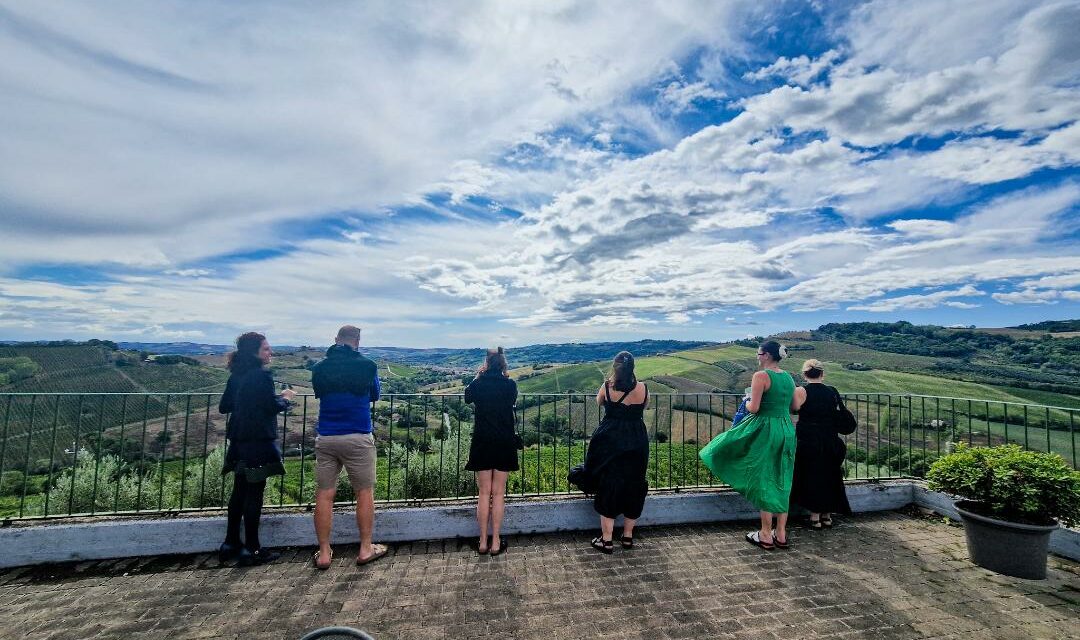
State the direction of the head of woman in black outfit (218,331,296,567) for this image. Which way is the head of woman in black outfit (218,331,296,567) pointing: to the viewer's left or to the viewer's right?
to the viewer's right

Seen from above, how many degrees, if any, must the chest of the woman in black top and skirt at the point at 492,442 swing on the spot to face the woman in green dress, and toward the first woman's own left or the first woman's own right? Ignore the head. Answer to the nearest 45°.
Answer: approximately 90° to the first woman's own right

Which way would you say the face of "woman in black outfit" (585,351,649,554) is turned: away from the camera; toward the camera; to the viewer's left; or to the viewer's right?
away from the camera

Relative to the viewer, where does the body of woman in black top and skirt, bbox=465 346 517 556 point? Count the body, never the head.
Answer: away from the camera

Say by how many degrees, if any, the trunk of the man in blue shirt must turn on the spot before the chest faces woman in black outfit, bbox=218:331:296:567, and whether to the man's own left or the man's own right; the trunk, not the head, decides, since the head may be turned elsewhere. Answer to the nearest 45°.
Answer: approximately 45° to the man's own left

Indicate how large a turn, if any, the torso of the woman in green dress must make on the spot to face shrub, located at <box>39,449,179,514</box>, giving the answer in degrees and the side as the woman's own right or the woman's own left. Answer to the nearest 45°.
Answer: approximately 45° to the woman's own left

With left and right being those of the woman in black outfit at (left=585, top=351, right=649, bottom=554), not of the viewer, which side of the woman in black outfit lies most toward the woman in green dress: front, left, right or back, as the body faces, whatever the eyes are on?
right

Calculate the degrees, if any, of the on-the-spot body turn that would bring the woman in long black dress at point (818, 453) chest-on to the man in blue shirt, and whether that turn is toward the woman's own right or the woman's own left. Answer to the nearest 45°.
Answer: approximately 135° to the woman's own left

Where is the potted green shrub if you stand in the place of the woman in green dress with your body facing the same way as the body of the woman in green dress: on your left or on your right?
on your right

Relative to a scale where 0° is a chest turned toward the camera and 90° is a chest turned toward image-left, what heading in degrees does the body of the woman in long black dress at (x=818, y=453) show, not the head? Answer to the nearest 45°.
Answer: approximately 180°

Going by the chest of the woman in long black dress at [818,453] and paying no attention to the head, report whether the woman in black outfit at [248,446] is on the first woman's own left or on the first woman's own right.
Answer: on the first woman's own left

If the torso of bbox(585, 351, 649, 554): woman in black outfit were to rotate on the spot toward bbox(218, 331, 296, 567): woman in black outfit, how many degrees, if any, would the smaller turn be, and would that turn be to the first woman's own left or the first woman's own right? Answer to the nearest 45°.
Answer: approximately 90° to the first woman's own left

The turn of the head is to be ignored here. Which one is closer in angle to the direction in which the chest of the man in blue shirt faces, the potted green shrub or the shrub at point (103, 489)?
the shrub

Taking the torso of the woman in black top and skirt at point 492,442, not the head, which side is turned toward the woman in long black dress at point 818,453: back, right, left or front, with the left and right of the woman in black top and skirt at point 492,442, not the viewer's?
right

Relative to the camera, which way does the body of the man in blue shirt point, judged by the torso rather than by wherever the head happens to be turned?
away from the camera

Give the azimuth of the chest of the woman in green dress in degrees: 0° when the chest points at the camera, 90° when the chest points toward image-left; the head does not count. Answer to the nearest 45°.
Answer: approximately 135°

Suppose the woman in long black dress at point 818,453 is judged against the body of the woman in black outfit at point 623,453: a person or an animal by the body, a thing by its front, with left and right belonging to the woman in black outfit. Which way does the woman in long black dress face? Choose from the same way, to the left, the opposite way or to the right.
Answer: the same way

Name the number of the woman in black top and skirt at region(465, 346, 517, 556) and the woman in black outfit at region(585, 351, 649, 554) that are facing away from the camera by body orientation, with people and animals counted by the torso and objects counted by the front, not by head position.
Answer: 2

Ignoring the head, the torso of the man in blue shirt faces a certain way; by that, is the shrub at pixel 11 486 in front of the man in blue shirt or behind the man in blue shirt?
in front
